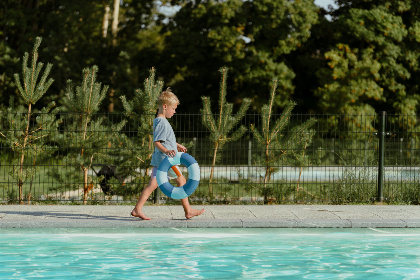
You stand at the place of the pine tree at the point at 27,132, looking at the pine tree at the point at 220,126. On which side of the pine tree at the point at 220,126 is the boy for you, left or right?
right

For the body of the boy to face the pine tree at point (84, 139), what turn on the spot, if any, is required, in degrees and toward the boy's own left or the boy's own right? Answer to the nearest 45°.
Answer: approximately 135° to the boy's own left

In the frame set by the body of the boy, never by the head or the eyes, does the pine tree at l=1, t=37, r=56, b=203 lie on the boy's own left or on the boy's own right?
on the boy's own left

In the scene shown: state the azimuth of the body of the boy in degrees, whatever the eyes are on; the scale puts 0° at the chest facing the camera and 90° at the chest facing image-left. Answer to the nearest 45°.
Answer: approximately 270°

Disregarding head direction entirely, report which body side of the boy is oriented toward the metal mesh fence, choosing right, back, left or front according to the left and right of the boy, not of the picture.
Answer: left

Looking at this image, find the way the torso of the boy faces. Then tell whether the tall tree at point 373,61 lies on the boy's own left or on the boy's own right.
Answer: on the boy's own left

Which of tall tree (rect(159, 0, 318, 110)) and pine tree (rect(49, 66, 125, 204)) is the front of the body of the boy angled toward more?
the tall tree

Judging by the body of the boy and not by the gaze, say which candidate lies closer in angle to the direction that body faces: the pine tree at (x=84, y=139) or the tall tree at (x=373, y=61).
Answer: the tall tree

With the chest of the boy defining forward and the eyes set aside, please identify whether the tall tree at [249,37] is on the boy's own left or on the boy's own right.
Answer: on the boy's own left

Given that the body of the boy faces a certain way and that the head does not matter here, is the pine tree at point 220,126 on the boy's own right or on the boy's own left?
on the boy's own left

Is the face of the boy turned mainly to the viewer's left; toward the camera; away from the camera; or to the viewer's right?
to the viewer's right

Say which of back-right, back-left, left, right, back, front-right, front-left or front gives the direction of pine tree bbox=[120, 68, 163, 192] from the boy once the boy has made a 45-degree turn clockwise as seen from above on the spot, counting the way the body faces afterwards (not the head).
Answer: back-left

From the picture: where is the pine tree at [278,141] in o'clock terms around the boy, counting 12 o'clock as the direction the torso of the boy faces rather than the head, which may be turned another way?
The pine tree is roughly at 10 o'clock from the boy.
